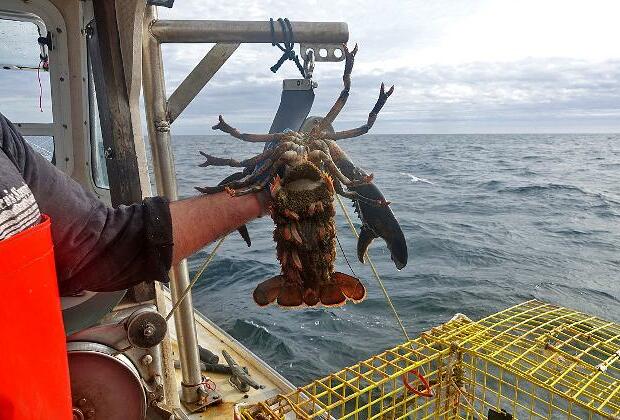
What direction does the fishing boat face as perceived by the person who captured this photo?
facing away from the viewer and to the left of the viewer
